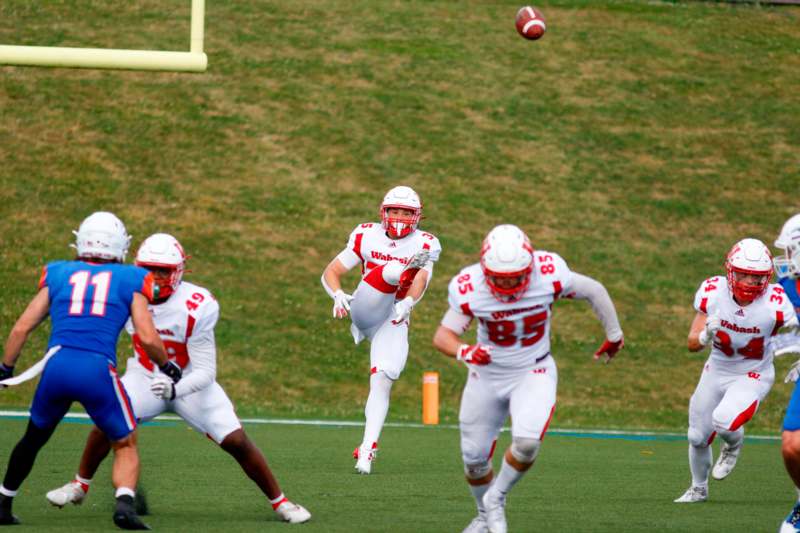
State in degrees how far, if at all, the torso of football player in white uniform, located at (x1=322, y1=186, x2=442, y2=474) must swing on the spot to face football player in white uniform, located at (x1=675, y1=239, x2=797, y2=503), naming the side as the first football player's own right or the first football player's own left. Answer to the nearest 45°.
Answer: approximately 45° to the first football player's own left

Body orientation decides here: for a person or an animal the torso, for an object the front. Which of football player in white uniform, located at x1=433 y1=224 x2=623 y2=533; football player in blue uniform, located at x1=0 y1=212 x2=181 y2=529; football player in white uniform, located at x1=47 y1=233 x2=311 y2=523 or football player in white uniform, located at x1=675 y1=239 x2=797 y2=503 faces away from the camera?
the football player in blue uniform

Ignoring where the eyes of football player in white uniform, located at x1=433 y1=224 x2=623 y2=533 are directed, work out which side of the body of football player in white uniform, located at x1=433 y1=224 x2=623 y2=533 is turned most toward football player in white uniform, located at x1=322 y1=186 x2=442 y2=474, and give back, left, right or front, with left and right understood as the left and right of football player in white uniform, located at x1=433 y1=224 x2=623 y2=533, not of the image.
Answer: back

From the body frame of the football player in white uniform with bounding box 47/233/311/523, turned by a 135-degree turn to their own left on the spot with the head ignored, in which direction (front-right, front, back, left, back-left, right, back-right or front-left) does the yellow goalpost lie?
left

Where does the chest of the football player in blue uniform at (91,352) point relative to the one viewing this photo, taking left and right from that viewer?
facing away from the viewer

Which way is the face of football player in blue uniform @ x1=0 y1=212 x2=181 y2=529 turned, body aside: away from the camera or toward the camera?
away from the camera

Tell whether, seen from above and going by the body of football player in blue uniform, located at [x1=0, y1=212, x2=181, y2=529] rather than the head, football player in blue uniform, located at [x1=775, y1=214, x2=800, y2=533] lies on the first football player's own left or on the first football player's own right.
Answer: on the first football player's own right

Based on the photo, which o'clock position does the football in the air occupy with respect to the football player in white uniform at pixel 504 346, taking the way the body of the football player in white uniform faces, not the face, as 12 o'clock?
The football in the air is roughly at 6 o'clock from the football player in white uniform.

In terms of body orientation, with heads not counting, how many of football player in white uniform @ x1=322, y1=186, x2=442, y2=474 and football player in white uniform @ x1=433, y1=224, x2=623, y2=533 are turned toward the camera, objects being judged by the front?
2

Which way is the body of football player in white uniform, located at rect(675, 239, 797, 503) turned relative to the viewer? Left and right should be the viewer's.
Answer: facing the viewer

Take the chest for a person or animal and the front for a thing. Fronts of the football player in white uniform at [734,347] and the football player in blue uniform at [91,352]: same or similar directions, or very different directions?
very different directions

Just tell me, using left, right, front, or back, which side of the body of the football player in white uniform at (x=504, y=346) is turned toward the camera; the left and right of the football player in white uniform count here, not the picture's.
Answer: front

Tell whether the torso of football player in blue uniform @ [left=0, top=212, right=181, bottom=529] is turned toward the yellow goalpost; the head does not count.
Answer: yes

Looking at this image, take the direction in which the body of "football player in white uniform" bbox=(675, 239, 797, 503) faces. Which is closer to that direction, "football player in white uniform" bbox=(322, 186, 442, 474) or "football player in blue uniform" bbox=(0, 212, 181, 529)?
the football player in blue uniform

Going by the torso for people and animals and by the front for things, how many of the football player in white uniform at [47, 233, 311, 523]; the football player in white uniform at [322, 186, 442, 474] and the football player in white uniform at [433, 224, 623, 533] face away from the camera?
0

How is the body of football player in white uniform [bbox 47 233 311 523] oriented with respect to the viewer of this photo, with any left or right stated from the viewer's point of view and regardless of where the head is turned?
facing the viewer and to the left of the viewer

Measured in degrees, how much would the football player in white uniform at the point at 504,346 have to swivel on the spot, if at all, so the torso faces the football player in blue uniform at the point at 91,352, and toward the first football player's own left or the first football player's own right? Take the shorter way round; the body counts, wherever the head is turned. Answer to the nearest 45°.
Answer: approximately 90° to the first football player's own right

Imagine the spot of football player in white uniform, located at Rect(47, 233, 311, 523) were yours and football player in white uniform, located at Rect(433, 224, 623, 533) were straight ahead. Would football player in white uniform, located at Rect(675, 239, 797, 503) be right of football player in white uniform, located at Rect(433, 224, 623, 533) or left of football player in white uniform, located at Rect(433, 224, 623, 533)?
left
